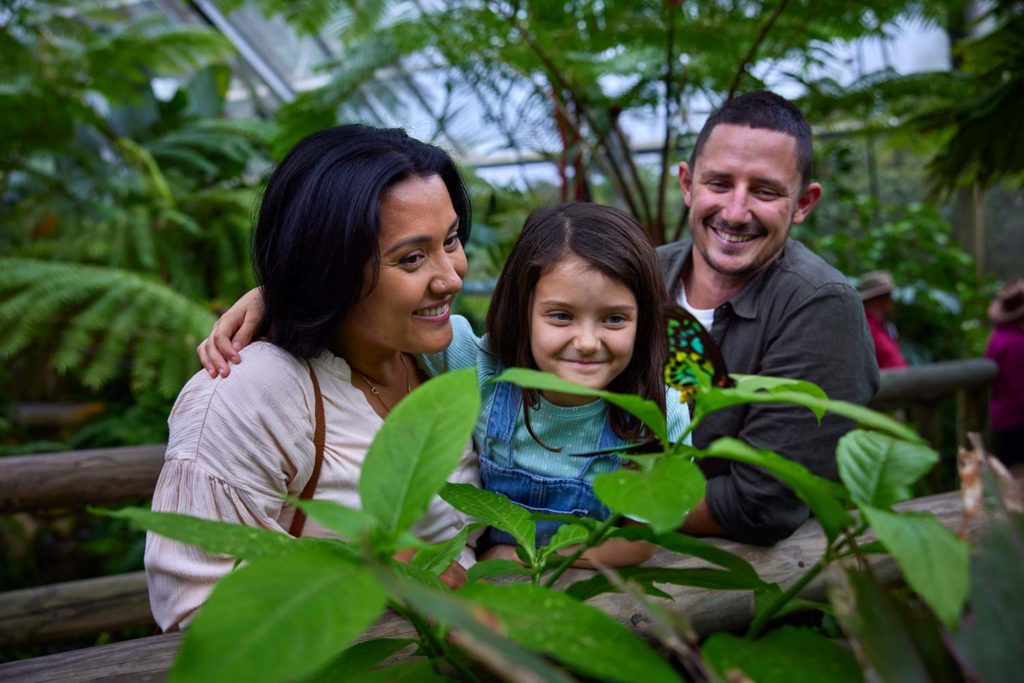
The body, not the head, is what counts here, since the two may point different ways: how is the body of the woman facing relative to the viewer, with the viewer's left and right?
facing the viewer and to the right of the viewer

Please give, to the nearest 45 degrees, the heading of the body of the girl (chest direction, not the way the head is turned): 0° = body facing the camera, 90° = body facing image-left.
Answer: approximately 0°

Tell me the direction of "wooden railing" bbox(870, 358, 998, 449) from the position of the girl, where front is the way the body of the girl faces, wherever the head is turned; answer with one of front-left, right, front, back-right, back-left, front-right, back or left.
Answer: back-left
